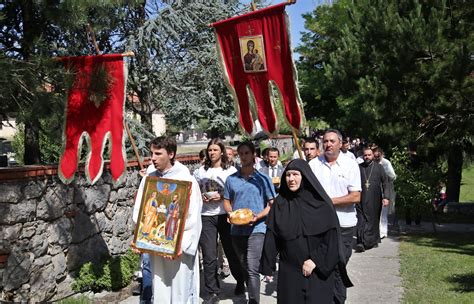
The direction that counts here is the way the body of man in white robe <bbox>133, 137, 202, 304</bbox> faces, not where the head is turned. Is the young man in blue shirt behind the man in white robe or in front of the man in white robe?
behind

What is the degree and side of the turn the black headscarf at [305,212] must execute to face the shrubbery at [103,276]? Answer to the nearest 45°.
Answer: approximately 90° to its right

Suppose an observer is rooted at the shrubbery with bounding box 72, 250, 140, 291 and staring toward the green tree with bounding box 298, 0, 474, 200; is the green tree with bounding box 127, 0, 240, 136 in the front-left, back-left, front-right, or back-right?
front-left

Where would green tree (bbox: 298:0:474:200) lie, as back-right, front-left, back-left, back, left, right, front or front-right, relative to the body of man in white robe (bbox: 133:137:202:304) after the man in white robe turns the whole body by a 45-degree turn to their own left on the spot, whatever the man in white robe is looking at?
back-left

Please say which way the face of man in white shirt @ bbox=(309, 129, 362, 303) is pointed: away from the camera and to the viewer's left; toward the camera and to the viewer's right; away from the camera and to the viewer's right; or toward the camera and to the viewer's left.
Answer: toward the camera and to the viewer's left

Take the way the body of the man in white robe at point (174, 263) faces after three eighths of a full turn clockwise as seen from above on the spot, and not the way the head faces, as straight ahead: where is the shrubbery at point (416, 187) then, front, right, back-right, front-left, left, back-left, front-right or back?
front-right

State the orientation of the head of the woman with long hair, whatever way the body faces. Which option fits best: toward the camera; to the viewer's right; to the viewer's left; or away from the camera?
toward the camera

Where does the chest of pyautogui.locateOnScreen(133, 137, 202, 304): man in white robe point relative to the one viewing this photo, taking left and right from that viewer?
facing the viewer and to the left of the viewer

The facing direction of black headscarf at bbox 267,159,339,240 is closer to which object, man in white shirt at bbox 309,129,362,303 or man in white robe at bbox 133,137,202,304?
the man in white robe

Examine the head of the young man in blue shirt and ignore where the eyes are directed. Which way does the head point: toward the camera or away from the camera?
toward the camera

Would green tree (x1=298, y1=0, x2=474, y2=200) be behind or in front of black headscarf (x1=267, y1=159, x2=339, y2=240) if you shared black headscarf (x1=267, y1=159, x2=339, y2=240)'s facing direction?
behind

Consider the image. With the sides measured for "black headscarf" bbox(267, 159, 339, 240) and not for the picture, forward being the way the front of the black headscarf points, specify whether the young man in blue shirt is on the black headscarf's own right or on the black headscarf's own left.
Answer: on the black headscarf's own right

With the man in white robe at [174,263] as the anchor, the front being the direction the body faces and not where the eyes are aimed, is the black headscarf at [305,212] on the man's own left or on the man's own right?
on the man's own left

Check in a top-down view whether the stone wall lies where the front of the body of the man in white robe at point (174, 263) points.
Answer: no

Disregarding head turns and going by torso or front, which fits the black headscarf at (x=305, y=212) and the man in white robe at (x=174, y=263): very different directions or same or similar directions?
same or similar directions

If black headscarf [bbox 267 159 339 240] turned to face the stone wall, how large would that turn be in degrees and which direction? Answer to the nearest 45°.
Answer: approximately 90° to its right

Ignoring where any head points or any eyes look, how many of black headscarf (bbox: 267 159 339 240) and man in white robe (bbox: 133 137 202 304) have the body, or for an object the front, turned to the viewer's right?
0
